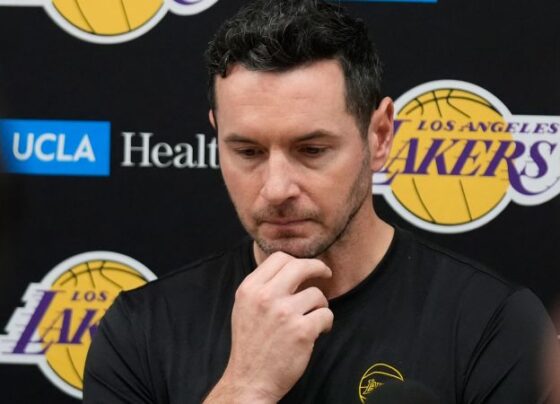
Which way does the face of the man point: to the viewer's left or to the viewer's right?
to the viewer's left

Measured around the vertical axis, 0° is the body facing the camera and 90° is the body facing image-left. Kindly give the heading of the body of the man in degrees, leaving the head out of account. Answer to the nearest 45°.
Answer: approximately 0°
